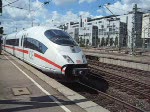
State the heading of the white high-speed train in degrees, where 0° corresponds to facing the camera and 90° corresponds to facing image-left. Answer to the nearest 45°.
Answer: approximately 315°
